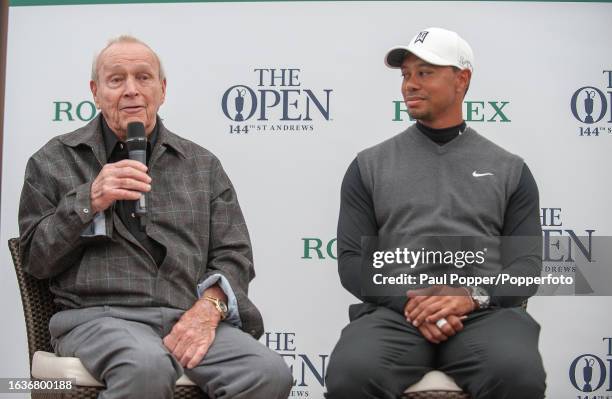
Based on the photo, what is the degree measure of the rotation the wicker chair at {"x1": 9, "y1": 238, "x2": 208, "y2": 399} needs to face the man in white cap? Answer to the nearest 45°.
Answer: approximately 45° to its left

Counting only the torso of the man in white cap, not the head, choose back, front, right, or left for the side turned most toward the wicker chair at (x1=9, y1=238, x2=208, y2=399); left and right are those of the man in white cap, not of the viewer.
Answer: right

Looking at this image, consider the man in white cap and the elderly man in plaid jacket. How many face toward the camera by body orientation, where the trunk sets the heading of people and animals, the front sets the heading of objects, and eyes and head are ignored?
2

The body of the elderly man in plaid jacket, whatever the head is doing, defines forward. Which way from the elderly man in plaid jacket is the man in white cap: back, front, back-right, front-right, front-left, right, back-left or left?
left

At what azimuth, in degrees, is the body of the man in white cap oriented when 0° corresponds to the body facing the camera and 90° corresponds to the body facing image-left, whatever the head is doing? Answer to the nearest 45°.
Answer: approximately 0°

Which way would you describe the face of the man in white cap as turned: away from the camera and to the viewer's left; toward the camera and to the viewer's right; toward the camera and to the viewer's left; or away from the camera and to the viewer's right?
toward the camera and to the viewer's left

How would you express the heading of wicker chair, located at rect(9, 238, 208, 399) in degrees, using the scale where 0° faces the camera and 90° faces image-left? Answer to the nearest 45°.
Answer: approximately 315°
